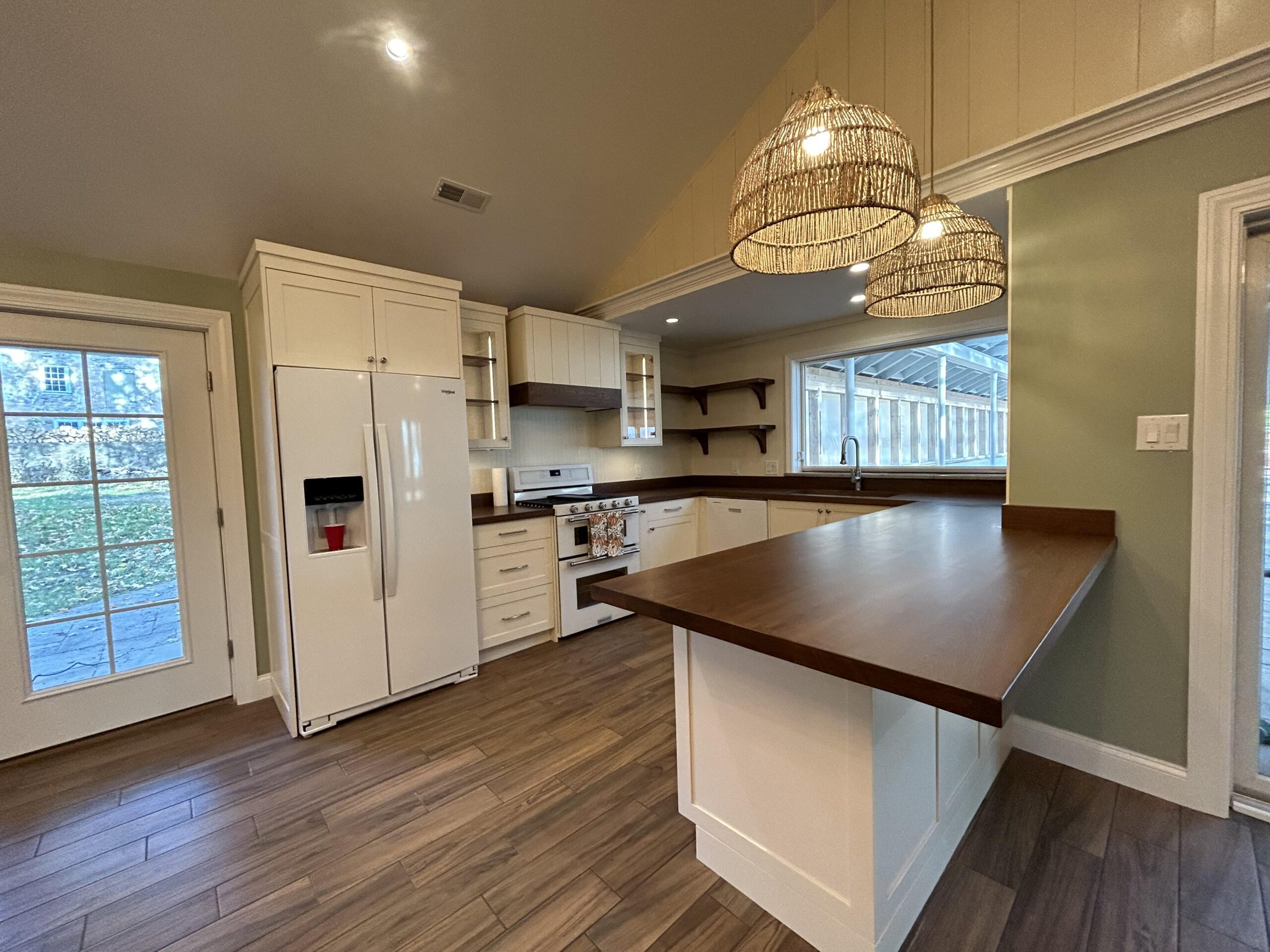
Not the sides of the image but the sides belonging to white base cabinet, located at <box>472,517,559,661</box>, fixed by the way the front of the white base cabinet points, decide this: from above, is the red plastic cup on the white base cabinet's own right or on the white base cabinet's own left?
on the white base cabinet's own right

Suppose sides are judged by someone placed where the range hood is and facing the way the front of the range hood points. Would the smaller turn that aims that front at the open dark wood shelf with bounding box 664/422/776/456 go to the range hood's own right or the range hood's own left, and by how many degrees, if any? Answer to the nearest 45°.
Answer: approximately 90° to the range hood's own left

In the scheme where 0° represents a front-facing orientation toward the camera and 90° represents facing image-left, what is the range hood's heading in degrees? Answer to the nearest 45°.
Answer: approximately 315°

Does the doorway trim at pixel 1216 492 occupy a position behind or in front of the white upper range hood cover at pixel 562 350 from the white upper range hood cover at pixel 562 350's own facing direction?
in front

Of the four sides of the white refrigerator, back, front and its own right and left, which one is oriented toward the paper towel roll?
left

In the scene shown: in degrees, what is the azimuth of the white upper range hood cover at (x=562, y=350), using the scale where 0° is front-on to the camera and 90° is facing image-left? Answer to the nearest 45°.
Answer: approximately 315°
